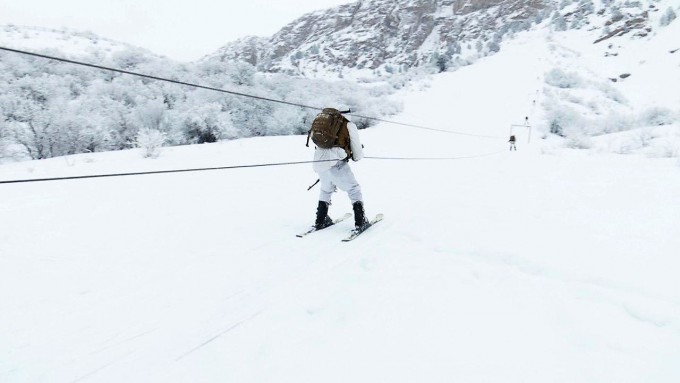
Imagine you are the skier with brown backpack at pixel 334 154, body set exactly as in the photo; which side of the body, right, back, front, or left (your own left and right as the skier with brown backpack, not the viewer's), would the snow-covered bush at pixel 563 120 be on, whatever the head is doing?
front

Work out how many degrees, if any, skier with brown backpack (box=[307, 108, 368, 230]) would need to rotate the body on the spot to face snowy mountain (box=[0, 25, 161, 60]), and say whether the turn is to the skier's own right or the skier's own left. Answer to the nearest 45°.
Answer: approximately 90° to the skier's own left

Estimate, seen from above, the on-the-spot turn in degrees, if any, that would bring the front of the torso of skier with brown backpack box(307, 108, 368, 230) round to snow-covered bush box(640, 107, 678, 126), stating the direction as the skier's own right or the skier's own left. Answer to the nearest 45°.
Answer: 0° — they already face it

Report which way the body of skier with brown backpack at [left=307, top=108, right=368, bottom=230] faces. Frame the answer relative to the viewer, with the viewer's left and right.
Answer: facing away from the viewer and to the right of the viewer

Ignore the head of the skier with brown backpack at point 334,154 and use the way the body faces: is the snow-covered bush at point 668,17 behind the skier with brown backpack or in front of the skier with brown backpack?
in front

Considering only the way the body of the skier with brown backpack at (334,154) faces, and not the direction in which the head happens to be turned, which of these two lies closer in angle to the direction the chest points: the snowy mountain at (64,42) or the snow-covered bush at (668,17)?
the snow-covered bush

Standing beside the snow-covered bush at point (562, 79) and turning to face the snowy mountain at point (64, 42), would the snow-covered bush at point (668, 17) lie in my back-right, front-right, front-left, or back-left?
back-right

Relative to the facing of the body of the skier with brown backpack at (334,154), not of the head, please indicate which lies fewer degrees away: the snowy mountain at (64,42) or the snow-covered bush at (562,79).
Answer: the snow-covered bush

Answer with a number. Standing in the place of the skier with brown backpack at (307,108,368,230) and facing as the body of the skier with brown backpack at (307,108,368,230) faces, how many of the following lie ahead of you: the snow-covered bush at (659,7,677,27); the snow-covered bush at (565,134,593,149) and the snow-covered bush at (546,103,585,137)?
3

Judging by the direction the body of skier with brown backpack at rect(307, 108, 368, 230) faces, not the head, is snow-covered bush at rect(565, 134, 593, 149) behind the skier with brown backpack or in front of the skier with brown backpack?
in front
